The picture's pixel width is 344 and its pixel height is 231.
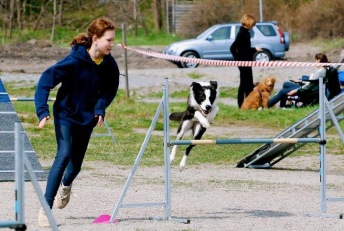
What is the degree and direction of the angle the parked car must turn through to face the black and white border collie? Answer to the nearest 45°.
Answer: approximately 90° to its left

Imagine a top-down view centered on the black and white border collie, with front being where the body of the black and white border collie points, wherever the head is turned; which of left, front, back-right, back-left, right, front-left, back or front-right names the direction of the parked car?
back-left

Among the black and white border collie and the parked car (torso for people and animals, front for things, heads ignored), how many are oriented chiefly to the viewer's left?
1

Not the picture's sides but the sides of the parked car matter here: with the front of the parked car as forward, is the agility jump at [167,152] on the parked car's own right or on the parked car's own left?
on the parked car's own left

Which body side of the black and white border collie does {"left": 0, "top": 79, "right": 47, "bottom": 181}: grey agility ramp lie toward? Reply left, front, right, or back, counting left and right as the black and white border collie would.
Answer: right

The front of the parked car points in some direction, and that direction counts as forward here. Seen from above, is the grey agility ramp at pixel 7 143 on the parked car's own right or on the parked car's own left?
on the parked car's own left

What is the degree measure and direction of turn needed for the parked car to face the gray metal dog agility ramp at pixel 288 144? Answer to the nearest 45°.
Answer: approximately 90° to its left

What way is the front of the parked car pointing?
to the viewer's left
